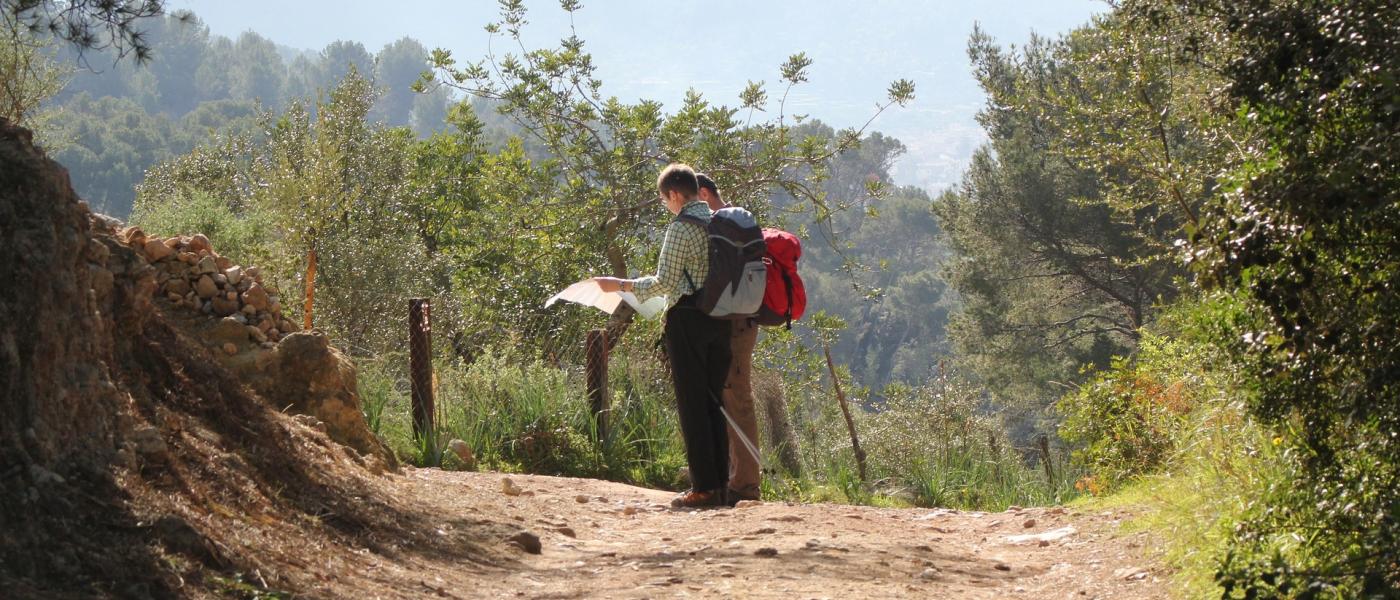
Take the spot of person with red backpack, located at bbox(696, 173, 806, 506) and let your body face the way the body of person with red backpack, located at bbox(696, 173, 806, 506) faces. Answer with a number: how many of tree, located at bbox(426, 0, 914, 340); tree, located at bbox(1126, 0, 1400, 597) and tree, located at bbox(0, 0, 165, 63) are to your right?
1

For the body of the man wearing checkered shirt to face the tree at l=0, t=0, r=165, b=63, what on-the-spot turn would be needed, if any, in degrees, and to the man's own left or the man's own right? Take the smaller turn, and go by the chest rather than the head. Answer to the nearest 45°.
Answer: approximately 45° to the man's own left

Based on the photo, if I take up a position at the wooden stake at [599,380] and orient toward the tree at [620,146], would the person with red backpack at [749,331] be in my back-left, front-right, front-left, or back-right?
back-right

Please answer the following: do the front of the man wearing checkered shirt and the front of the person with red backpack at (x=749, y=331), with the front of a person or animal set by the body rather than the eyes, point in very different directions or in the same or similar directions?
same or similar directions

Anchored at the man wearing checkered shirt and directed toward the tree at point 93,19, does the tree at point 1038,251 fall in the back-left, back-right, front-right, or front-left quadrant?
back-right

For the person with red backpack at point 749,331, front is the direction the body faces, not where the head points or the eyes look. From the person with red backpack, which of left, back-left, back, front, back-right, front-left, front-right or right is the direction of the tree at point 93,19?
front-left

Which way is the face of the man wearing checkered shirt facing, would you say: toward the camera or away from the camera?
away from the camera
